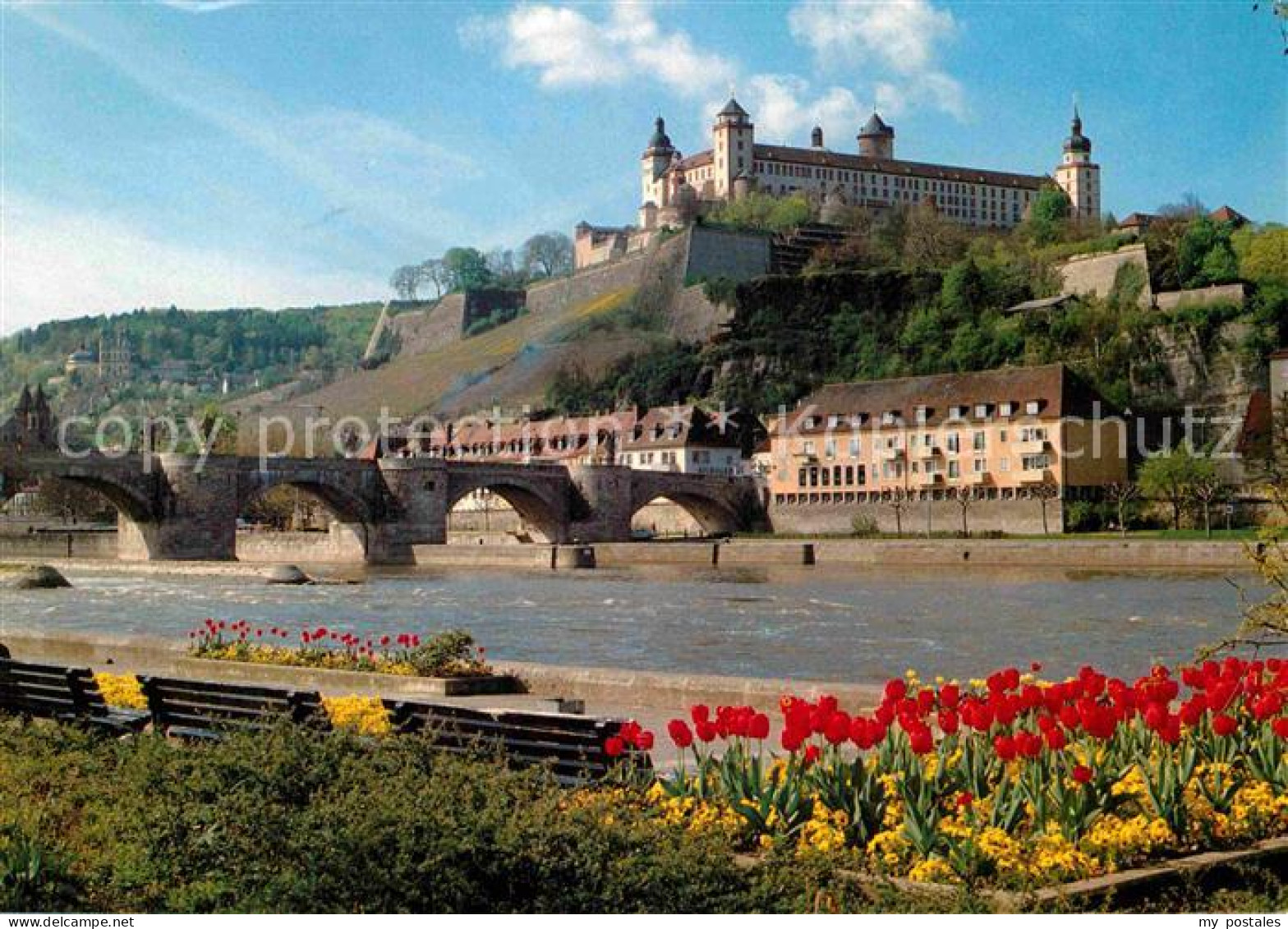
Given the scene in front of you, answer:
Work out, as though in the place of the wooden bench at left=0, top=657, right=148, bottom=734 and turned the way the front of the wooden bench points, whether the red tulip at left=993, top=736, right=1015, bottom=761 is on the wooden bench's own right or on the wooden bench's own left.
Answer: on the wooden bench's own right

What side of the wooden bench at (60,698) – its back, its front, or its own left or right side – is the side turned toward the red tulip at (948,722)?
right

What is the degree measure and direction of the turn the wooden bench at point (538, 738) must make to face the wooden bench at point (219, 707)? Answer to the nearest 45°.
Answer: approximately 90° to its left

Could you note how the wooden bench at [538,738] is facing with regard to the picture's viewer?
facing away from the viewer and to the right of the viewer

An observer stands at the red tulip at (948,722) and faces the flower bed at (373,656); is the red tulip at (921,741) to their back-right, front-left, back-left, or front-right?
back-left

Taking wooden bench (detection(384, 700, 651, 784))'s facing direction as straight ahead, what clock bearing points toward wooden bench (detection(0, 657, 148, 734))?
wooden bench (detection(0, 657, 148, 734)) is roughly at 9 o'clock from wooden bench (detection(384, 700, 651, 784)).

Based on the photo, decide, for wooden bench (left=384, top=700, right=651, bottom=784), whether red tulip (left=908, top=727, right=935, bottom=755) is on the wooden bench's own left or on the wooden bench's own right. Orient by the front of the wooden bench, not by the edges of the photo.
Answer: on the wooden bench's own right

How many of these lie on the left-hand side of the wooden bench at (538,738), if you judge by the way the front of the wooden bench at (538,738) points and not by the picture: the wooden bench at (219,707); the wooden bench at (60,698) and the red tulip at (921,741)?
2

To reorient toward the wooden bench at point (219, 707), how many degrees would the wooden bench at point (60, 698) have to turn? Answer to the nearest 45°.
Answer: approximately 90° to its right

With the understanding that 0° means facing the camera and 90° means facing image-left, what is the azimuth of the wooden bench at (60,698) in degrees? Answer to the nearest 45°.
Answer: approximately 225°
